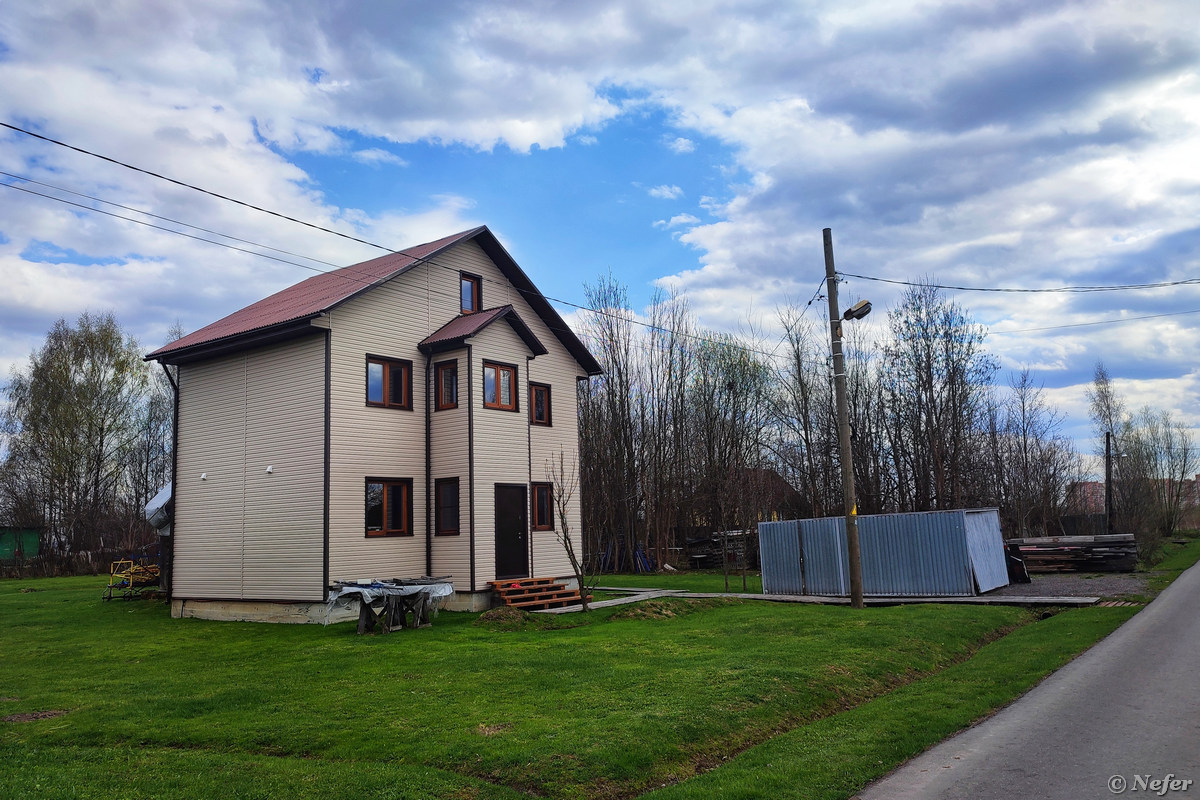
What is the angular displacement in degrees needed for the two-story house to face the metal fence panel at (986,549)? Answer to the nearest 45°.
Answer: approximately 45° to its left

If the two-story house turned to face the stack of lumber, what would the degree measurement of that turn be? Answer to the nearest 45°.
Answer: approximately 45° to its left

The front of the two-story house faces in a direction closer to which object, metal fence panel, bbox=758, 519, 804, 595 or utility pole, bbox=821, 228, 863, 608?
the utility pole

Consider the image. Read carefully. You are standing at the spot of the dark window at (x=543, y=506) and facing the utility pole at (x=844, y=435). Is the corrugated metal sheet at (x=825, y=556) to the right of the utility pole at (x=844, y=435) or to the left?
left

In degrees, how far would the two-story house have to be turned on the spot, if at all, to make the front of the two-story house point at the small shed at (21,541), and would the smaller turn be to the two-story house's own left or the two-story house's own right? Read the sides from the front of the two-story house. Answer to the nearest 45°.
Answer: approximately 180°

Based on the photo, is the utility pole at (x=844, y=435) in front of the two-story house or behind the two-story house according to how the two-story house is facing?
in front

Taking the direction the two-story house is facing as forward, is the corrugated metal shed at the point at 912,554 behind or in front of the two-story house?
in front

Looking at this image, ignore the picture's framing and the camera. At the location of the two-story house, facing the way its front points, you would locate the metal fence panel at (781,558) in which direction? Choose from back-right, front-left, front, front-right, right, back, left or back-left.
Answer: front-left

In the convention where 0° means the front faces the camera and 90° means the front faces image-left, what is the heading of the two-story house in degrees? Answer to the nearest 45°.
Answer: approximately 315°
